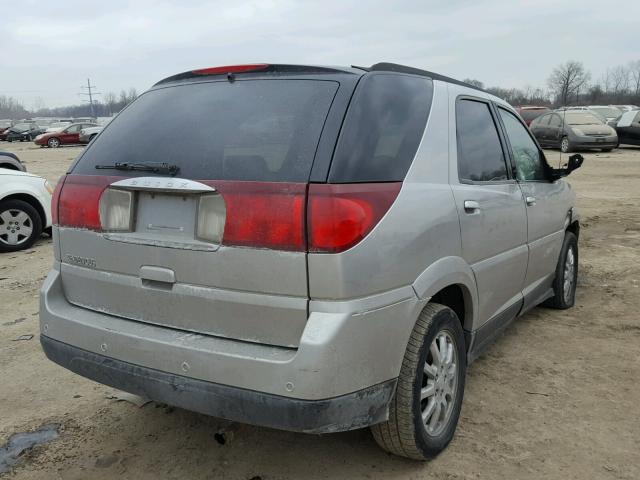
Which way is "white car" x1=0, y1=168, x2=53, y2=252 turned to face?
to the viewer's right

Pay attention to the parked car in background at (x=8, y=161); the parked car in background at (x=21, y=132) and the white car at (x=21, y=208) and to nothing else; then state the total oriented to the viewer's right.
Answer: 2

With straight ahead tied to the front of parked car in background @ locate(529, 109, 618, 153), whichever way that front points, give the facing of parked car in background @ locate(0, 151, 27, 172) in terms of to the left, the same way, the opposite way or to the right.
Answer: to the left

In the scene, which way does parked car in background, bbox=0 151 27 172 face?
to the viewer's right

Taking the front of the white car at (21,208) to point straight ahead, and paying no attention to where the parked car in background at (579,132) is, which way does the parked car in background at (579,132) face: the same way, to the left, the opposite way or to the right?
to the right

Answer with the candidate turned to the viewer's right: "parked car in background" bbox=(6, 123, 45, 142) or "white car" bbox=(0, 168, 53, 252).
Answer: the white car

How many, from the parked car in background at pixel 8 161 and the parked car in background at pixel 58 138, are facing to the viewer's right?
1

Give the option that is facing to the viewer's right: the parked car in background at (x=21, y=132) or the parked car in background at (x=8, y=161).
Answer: the parked car in background at (x=8, y=161)

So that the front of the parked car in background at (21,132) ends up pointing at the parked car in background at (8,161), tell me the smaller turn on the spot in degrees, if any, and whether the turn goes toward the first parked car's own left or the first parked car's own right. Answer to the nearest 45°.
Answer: approximately 45° to the first parked car's own left

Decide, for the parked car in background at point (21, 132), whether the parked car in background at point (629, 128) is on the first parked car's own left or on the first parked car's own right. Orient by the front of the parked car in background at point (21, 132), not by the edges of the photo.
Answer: on the first parked car's own left

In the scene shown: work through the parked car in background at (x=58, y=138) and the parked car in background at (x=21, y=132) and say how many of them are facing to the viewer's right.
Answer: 0

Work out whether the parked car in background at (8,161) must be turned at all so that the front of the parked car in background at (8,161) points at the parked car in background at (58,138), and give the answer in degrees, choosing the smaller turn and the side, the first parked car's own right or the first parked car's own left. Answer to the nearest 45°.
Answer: approximately 90° to the first parked car's own left

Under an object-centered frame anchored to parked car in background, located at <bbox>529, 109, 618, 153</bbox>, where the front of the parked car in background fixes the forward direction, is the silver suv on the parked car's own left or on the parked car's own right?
on the parked car's own right
